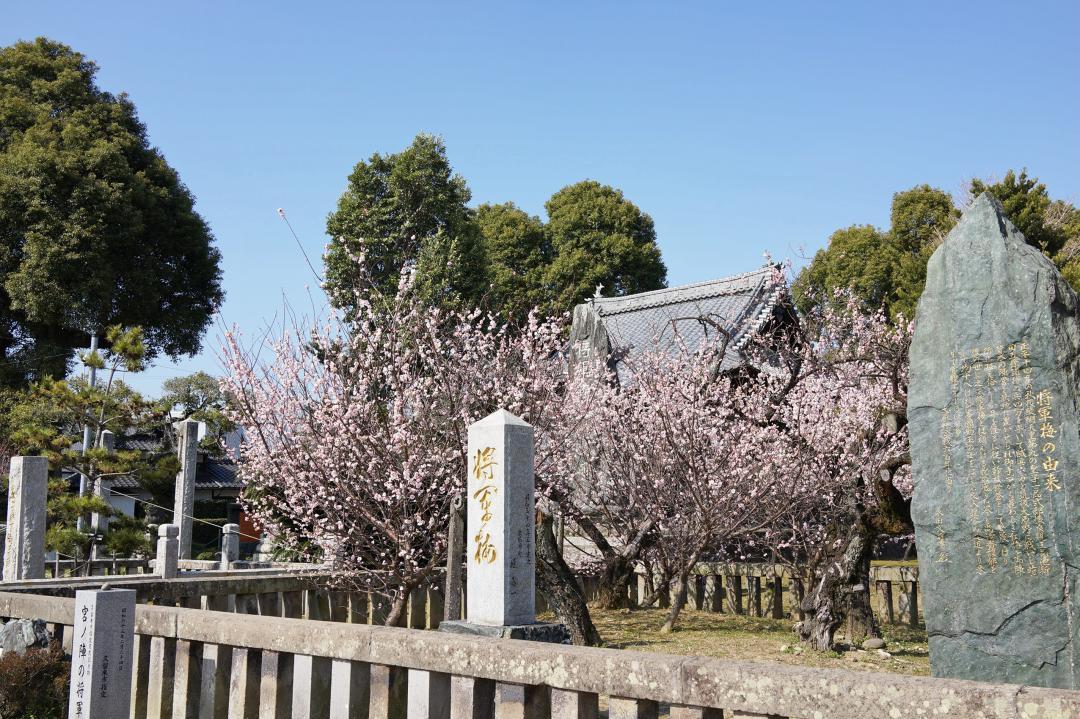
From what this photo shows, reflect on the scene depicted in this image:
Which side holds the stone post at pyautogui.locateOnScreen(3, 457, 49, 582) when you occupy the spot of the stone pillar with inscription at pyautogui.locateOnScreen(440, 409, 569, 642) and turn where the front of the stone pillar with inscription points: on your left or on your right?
on your right

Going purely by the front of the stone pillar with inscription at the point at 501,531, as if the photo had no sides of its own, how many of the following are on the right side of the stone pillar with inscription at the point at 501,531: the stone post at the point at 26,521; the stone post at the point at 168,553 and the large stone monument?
2

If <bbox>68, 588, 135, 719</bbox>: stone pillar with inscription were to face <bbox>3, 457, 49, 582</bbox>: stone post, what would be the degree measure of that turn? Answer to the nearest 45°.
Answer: approximately 135° to its right

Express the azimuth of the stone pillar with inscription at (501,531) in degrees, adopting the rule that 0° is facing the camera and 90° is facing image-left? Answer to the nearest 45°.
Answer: approximately 45°

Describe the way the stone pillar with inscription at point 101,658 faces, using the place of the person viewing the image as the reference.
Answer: facing the viewer and to the left of the viewer

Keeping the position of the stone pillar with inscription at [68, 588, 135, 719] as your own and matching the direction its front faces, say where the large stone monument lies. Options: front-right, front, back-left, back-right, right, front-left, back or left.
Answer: back-left

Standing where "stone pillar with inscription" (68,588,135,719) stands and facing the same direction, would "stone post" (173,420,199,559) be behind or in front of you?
behind

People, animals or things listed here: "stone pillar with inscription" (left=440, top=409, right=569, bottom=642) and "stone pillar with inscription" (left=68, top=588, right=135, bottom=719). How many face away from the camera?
0

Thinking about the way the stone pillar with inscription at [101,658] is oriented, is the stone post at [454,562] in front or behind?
behind
